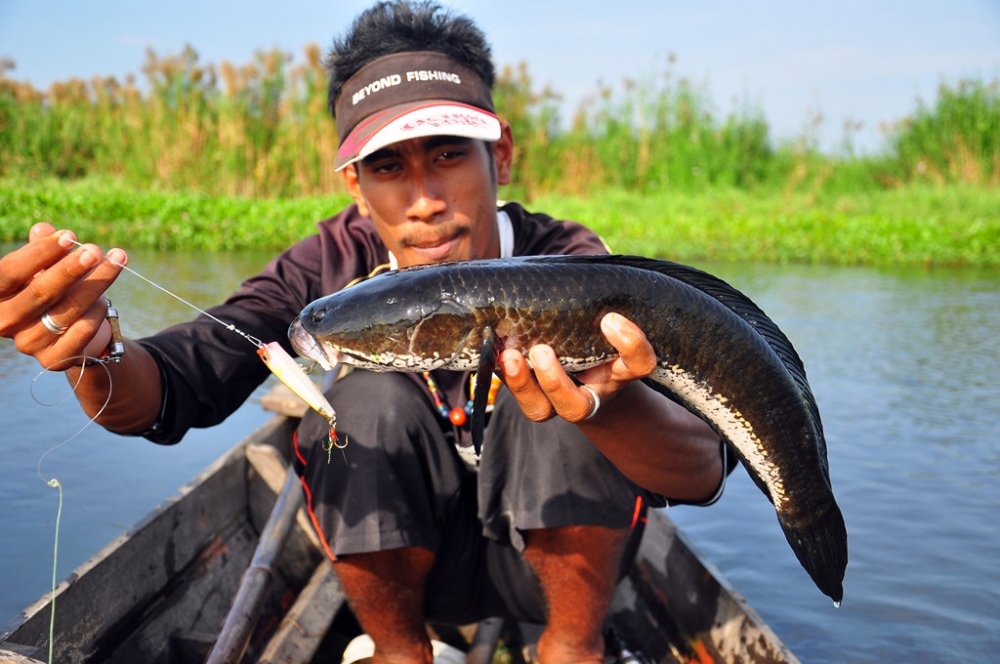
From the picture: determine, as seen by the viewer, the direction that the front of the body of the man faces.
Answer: toward the camera

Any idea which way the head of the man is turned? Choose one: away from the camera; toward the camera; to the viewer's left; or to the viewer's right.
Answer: toward the camera
